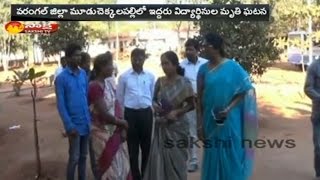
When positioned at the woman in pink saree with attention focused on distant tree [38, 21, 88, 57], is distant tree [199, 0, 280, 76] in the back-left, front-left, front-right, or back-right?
front-right

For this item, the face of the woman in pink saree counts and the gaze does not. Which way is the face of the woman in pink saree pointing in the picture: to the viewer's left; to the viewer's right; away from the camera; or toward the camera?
to the viewer's right

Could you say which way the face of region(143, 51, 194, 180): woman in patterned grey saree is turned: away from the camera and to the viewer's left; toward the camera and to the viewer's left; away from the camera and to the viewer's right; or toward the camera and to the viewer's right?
toward the camera and to the viewer's left

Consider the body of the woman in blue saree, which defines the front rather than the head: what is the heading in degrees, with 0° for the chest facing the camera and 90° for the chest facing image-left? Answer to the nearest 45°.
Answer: approximately 45°

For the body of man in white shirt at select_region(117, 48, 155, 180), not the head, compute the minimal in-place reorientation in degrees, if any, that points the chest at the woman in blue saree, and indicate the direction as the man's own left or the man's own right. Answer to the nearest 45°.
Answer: approximately 45° to the man's own left

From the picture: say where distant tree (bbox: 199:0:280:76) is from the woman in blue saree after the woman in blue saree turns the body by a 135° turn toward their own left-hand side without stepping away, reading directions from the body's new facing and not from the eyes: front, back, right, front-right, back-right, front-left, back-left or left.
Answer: left

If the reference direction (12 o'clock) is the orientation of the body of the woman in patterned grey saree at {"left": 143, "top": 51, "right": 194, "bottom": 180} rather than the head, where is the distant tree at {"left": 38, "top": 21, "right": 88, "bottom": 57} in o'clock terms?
The distant tree is roughly at 4 o'clock from the woman in patterned grey saree.

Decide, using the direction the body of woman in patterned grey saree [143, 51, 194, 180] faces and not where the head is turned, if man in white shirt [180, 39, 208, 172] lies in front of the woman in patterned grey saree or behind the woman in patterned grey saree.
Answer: behind

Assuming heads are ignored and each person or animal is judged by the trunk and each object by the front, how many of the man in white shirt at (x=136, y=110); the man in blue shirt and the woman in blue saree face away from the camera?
0

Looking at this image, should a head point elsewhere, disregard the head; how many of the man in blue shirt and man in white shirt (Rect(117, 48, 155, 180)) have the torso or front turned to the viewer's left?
0

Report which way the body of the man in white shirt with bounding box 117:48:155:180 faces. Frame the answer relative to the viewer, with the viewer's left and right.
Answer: facing the viewer

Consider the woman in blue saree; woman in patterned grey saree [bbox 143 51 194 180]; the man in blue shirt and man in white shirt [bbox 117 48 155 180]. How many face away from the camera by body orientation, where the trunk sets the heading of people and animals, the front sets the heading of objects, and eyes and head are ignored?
0

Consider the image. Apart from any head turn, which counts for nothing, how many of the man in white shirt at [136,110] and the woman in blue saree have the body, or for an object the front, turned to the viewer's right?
0
